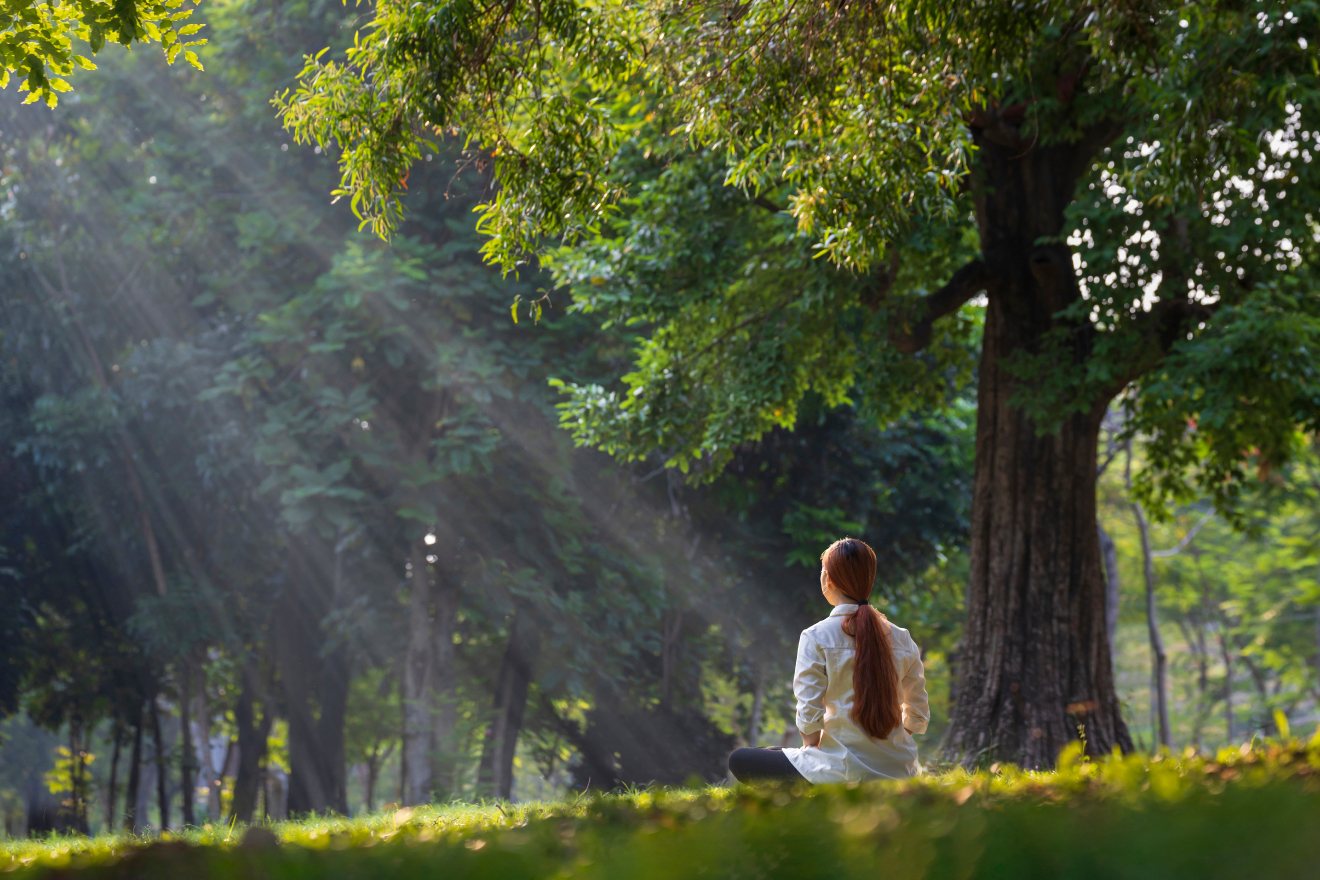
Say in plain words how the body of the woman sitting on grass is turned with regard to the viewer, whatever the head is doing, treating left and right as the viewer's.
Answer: facing away from the viewer and to the left of the viewer

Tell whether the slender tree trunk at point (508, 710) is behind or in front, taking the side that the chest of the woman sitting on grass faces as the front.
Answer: in front

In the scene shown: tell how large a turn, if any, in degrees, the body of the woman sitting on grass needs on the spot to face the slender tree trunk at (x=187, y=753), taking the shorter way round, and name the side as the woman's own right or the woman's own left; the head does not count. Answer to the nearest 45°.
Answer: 0° — they already face it

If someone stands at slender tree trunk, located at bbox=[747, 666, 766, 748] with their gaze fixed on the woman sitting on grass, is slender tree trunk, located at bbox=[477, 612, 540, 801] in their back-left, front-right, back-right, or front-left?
front-right

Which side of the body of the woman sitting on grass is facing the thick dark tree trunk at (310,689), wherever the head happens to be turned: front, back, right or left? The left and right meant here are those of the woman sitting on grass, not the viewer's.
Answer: front

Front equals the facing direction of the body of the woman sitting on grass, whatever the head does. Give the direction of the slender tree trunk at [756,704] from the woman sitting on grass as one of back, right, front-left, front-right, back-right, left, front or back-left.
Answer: front-right

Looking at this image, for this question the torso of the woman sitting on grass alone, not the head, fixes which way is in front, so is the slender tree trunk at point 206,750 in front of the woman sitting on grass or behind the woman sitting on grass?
in front

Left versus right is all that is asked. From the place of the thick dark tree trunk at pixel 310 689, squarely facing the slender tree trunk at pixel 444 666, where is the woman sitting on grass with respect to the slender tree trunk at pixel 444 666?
right
